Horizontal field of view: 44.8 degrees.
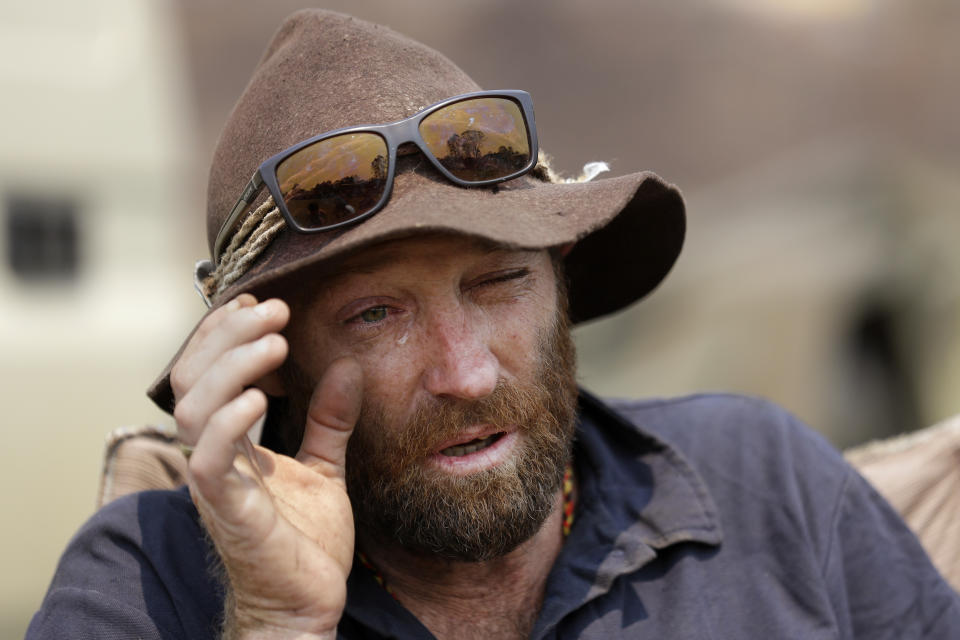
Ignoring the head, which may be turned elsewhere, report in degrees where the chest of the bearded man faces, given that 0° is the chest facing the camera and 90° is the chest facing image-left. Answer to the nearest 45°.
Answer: approximately 0°
